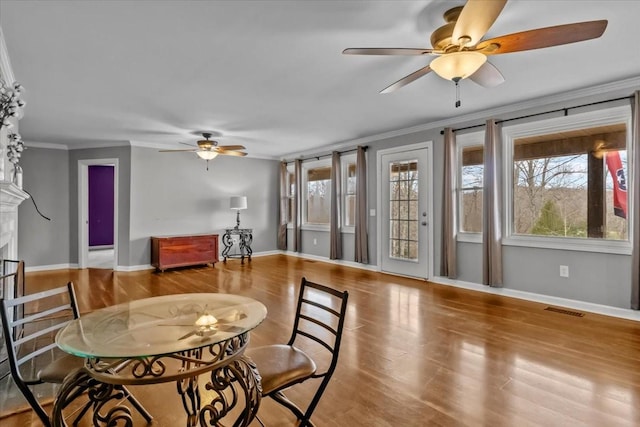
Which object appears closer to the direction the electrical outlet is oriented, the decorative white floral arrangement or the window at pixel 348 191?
the decorative white floral arrangement

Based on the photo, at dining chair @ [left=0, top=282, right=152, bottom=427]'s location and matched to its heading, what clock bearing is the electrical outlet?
The electrical outlet is roughly at 11 o'clock from the dining chair.

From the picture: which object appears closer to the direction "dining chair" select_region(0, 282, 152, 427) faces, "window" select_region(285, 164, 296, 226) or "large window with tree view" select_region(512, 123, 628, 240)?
the large window with tree view

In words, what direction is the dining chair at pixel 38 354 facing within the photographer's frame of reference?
facing the viewer and to the right of the viewer

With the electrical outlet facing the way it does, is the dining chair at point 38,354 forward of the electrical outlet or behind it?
forward

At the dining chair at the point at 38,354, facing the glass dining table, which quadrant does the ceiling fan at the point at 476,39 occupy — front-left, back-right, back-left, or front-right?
front-left

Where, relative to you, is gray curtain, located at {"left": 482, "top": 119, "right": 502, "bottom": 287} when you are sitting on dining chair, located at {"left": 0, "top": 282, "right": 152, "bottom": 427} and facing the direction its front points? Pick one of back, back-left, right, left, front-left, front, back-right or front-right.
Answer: front-left

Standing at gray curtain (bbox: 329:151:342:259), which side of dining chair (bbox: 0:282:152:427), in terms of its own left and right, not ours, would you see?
left

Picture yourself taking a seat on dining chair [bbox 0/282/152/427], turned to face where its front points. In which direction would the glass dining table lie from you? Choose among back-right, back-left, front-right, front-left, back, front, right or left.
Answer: front

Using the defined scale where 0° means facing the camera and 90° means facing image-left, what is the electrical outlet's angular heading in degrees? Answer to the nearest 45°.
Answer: approximately 0°

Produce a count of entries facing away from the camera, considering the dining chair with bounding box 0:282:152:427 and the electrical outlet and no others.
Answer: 0

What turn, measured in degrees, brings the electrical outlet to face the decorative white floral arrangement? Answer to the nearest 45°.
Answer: approximately 45° to its right

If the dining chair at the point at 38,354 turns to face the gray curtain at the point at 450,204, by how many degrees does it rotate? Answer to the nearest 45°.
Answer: approximately 45° to its left

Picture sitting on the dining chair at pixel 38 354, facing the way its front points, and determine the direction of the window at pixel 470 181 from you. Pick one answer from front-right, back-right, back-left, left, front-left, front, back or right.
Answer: front-left

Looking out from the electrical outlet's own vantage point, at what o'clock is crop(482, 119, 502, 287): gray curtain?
The gray curtain is roughly at 3 o'clock from the electrical outlet.

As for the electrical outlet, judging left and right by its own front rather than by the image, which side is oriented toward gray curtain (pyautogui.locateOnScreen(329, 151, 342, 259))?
right

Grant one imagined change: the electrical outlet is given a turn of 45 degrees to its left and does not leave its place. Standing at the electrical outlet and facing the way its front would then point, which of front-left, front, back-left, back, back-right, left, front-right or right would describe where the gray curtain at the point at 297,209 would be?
back-right

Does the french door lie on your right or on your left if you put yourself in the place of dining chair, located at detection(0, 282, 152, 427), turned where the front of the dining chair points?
on your left
